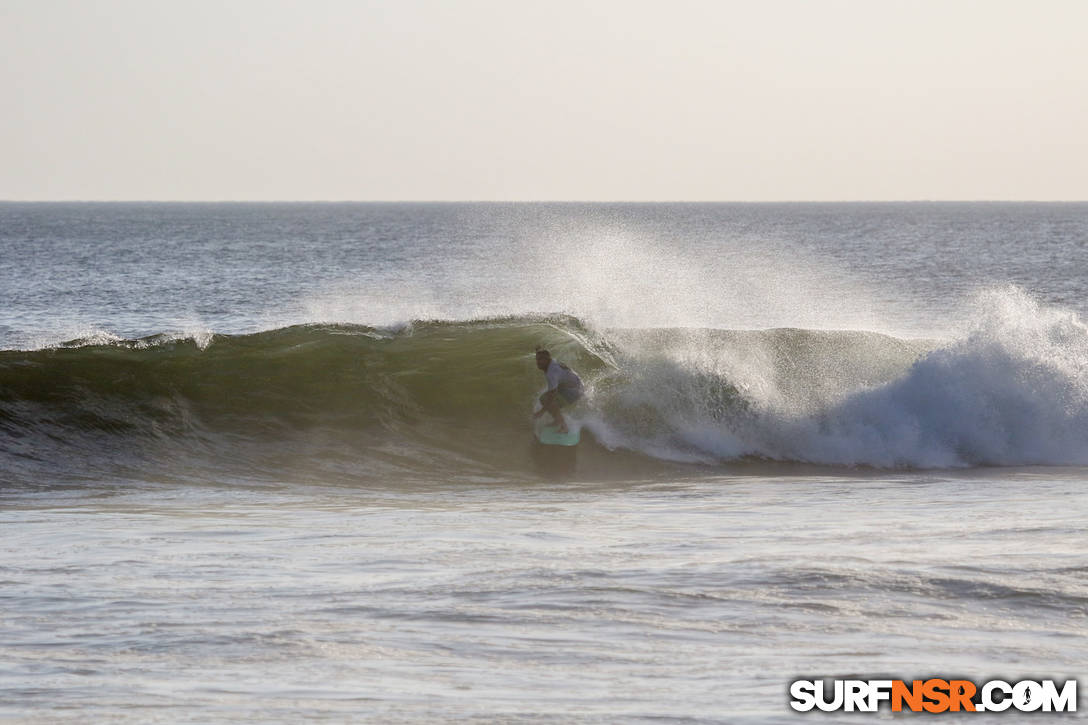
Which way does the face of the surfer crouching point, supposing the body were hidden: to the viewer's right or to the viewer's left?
to the viewer's left

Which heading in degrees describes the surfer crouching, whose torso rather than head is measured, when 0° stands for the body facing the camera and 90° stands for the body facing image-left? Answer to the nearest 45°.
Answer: approximately 90°
